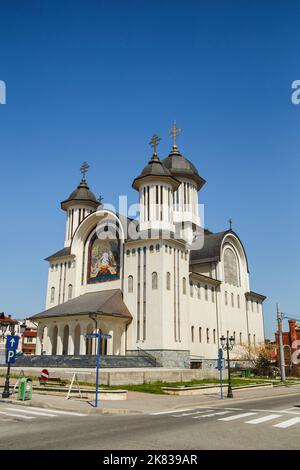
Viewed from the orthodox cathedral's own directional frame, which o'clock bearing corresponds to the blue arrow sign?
The blue arrow sign is roughly at 11 o'clock from the orthodox cathedral.

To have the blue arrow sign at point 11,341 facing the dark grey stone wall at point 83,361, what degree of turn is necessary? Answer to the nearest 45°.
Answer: approximately 135° to its left

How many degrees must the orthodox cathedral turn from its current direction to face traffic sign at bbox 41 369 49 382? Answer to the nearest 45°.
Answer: approximately 45° to its left

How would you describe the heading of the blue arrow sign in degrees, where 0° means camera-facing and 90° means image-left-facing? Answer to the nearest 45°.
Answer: approximately 0°

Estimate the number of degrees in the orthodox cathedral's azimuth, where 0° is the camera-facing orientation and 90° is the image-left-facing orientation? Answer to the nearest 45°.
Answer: approximately 45°

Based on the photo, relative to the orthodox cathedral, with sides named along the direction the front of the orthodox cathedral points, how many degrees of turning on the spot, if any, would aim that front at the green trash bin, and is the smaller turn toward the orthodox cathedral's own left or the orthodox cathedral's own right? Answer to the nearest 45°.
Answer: approximately 45° to the orthodox cathedral's own left

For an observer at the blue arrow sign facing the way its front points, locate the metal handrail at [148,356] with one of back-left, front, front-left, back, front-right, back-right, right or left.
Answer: back-left

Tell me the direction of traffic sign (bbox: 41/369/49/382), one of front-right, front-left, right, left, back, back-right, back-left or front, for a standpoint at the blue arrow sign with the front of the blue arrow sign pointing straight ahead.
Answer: back-left
